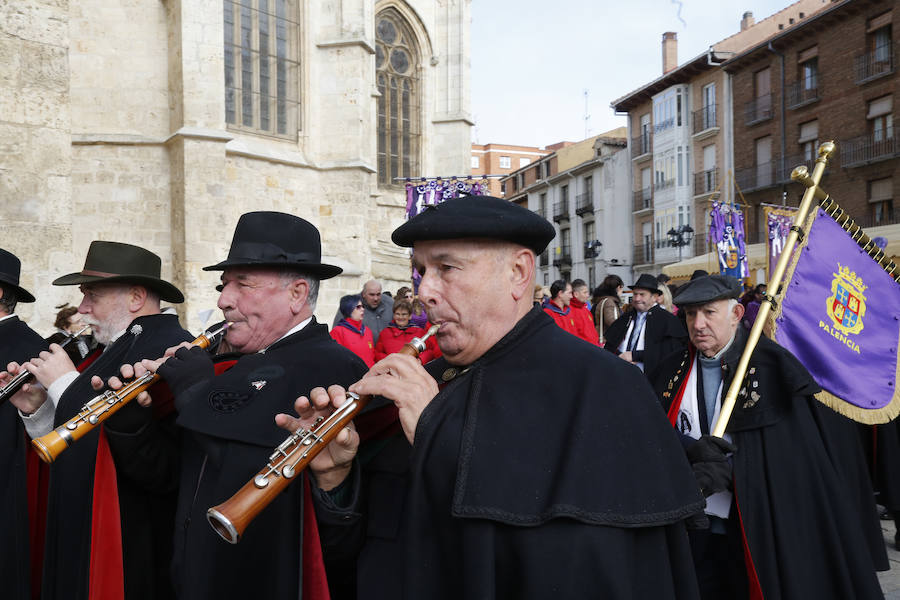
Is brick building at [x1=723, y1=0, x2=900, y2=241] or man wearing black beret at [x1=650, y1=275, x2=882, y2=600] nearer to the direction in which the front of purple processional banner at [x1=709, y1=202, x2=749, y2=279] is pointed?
the man wearing black beret

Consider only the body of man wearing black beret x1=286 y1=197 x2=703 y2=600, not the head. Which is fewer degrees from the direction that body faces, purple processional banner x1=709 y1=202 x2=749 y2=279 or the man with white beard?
the man with white beard

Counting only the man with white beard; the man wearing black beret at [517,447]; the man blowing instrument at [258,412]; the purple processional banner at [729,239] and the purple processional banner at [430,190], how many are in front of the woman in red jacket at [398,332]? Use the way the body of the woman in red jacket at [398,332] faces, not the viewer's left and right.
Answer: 3

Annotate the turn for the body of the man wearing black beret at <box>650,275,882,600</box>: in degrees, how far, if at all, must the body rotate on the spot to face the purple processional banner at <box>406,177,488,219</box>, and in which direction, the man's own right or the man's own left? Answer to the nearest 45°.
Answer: approximately 90° to the man's own right
